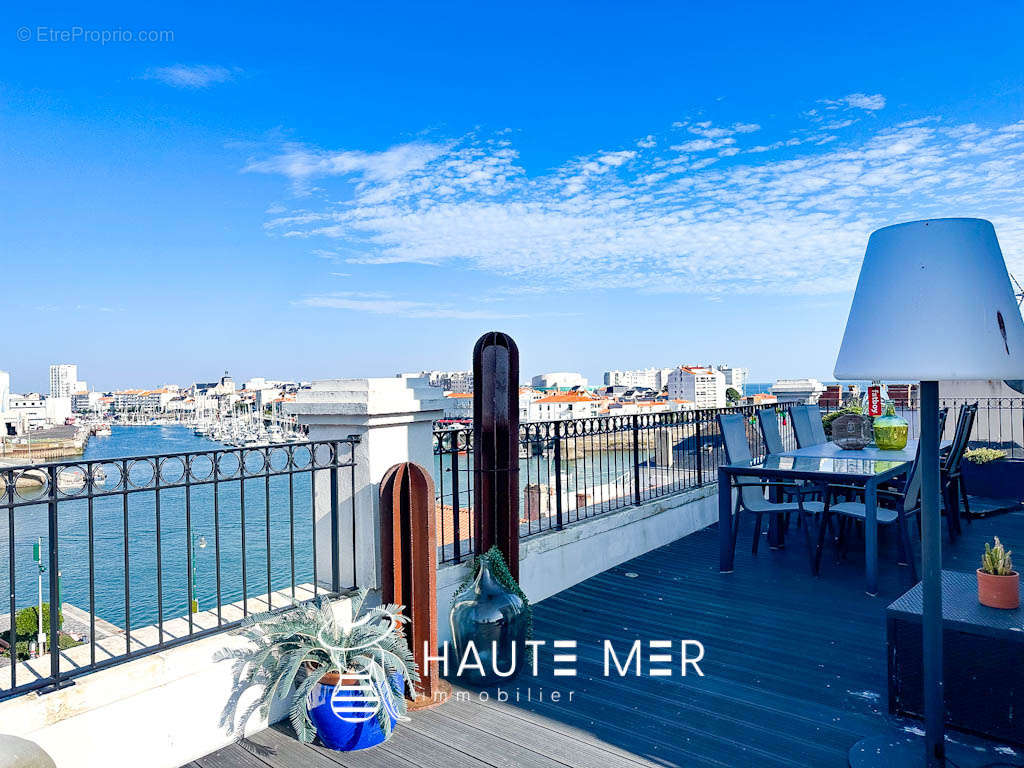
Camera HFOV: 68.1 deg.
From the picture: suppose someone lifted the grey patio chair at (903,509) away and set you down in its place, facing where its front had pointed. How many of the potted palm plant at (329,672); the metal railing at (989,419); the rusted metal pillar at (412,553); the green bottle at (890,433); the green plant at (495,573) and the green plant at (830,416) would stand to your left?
3

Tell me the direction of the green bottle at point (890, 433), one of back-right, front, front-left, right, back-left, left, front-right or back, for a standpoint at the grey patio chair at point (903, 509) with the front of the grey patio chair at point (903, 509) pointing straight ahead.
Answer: front-right

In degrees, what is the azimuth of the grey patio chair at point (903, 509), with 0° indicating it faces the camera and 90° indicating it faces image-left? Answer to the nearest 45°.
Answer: approximately 135°

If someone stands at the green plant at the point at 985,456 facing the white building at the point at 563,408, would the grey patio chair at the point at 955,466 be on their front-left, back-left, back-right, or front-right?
back-left

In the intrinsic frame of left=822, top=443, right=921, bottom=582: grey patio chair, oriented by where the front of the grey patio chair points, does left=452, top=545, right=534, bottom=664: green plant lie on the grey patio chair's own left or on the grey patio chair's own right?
on the grey patio chair's own left

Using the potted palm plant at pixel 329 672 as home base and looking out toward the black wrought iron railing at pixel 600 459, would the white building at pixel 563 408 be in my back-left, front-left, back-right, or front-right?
front-left

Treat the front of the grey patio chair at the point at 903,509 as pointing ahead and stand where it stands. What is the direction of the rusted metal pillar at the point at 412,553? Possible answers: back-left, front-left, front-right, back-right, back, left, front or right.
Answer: left

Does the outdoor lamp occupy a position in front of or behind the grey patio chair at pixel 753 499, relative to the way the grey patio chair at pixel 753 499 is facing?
in front

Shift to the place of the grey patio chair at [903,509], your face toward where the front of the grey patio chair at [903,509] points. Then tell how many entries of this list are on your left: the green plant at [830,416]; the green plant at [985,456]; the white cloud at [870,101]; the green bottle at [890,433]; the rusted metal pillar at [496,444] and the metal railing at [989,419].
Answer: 1

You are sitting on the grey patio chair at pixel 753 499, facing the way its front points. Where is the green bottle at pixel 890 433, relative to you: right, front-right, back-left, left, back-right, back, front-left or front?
left

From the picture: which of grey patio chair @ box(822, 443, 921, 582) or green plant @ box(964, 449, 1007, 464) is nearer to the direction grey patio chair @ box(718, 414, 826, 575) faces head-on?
the grey patio chair

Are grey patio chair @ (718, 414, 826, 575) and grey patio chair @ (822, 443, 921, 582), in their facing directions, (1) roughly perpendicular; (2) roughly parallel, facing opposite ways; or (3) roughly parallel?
roughly parallel, facing opposite ways

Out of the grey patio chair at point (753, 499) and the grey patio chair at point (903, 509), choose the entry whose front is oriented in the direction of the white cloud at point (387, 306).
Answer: the grey patio chair at point (903, 509)

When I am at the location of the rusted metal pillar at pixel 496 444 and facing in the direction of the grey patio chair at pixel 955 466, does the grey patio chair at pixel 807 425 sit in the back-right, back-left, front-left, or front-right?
front-left

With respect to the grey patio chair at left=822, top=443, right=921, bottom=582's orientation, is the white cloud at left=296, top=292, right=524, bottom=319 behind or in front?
in front
